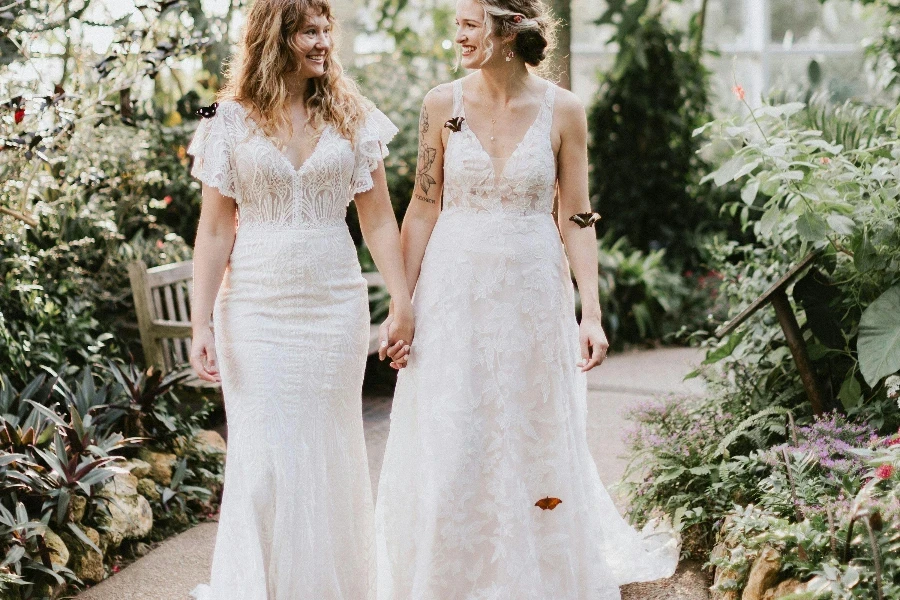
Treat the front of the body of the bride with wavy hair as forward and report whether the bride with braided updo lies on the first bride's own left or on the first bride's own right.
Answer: on the first bride's own left

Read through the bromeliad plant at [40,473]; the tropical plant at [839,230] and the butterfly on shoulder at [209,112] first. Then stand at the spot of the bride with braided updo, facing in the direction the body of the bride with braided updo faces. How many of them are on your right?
2

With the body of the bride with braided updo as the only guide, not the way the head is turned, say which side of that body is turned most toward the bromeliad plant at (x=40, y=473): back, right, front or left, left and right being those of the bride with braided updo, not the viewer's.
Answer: right

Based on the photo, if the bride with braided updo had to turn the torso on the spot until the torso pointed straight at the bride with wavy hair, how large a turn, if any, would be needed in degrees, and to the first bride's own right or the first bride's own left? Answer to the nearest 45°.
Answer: approximately 90° to the first bride's own right

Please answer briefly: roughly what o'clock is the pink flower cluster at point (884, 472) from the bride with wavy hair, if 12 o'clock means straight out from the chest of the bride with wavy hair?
The pink flower cluster is roughly at 10 o'clock from the bride with wavy hair.

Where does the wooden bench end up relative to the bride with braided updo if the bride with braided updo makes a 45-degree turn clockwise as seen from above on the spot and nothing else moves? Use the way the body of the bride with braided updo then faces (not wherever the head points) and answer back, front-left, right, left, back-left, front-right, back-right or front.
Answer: right

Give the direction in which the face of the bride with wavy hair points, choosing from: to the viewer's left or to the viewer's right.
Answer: to the viewer's right

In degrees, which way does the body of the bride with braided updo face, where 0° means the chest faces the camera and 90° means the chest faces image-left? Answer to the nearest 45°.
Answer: approximately 0°

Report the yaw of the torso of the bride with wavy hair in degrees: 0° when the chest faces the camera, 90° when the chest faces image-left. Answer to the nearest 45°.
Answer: approximately 0°

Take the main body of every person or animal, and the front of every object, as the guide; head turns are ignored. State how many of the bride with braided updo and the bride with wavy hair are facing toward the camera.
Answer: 2
